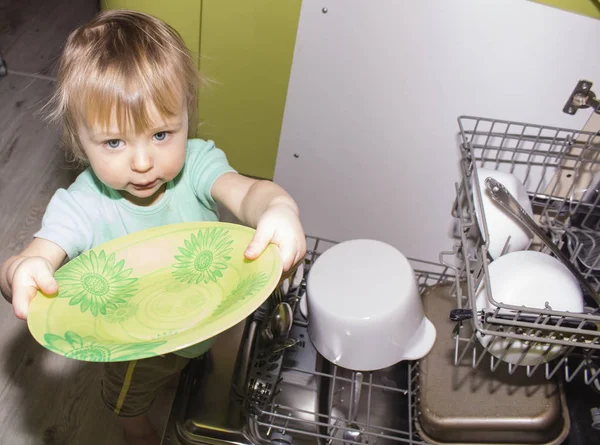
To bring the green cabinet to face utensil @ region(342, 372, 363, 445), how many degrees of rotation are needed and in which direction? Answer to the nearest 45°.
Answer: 0° — it already faces it

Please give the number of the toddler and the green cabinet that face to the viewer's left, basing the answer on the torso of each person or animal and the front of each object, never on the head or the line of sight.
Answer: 0

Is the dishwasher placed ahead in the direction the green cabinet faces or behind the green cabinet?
ahead

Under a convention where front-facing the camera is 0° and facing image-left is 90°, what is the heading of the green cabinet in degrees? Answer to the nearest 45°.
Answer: approximately 0°

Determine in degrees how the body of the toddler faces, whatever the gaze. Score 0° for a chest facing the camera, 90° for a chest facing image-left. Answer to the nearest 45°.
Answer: approximately 0°
